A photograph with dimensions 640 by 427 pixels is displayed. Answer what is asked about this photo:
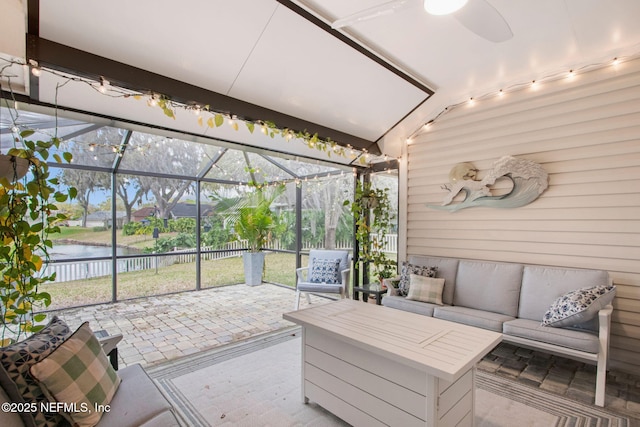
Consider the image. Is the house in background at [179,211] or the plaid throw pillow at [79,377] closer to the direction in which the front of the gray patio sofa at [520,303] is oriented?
the plaid throw pillow

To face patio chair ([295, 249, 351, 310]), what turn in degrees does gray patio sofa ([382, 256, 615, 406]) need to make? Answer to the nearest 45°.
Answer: approximately 45° to its right

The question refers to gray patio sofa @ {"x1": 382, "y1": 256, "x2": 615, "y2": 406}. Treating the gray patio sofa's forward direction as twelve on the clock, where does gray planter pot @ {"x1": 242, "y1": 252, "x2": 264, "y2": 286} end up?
The gray planter pot is roughly at 2 o'clock from the gray patio sofa.

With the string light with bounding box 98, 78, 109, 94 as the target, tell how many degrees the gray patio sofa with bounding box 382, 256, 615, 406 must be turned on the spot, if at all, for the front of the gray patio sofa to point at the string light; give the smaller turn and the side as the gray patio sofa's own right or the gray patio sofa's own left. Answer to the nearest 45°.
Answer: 0° — it already faces it

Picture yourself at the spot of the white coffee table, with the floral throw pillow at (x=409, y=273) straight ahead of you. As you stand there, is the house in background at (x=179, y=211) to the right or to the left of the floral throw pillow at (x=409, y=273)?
left

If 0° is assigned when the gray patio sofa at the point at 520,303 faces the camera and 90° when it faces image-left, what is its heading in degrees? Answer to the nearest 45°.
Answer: approximately 45°

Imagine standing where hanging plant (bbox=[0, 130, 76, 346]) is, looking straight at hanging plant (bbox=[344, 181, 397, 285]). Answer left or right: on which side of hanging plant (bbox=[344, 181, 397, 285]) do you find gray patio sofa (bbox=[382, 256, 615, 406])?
right

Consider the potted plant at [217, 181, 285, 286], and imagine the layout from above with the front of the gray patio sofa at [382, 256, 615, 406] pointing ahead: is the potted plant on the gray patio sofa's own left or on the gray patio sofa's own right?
on the gray patio sofa's own right

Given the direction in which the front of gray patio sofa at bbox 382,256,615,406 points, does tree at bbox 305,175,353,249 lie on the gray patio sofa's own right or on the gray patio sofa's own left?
on the gray patio sofa's own right
